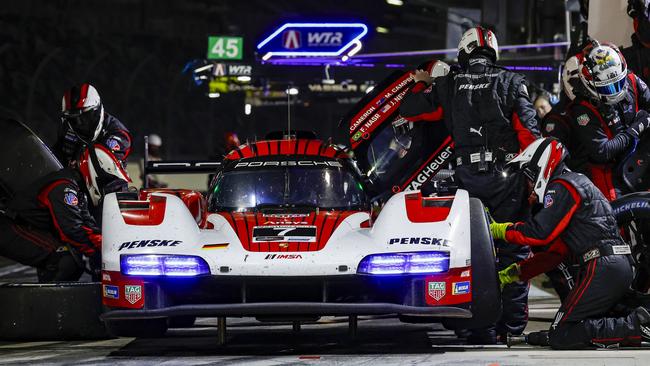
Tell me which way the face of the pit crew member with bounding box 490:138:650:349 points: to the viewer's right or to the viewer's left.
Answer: to the viewer's left

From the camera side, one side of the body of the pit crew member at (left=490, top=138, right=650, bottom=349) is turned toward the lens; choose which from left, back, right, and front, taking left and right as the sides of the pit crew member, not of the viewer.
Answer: left

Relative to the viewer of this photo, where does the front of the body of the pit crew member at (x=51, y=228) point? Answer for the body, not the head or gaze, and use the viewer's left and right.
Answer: facing to the right of the viewer

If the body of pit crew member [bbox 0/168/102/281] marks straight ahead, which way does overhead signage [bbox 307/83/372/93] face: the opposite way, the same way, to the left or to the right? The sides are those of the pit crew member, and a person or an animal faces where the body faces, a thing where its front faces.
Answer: to the right

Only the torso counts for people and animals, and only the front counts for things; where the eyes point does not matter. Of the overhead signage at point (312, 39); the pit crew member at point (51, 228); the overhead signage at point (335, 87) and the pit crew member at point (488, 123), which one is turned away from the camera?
the pit crew member at point (488, 123)

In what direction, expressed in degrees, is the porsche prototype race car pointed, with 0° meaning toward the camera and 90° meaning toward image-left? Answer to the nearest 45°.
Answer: approximately 0°

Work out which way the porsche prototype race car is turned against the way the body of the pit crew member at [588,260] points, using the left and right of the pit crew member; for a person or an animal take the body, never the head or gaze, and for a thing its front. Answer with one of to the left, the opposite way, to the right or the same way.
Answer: to the left

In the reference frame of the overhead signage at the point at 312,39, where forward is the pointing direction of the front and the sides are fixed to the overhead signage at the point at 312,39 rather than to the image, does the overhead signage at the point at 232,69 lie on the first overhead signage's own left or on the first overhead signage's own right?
on the first overhead signage's own right

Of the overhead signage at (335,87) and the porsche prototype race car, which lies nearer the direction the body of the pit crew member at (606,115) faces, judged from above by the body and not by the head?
the porsche prototype race car
